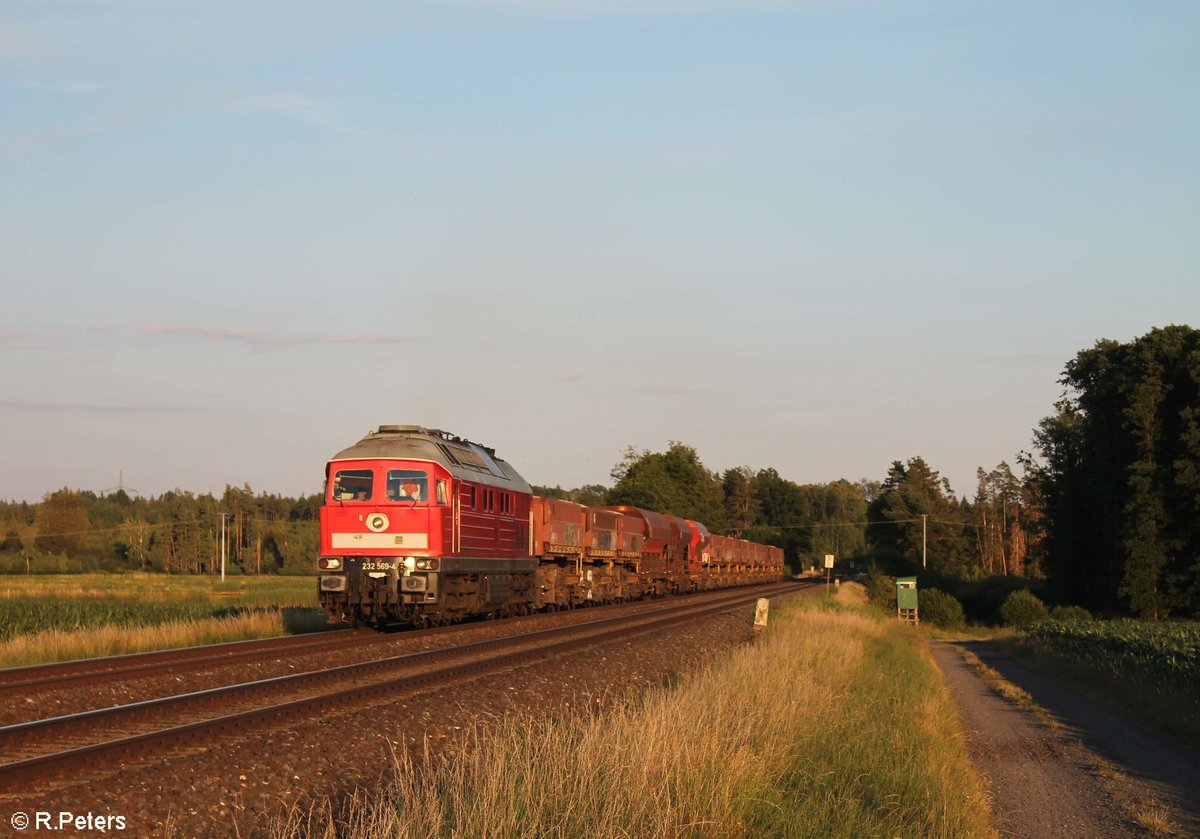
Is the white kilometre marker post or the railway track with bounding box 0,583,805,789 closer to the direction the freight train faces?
the railway track

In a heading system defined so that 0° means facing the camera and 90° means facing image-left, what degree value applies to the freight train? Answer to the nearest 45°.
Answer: approximately 45°

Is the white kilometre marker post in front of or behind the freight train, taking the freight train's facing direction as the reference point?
behind
